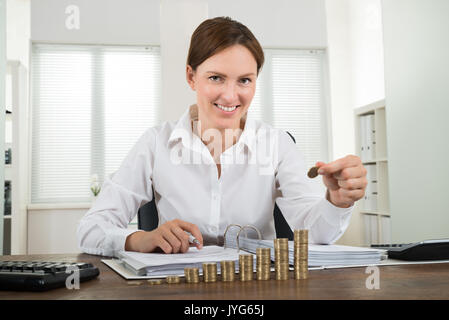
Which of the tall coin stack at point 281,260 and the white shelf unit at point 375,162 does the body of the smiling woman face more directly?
the tall coin stack

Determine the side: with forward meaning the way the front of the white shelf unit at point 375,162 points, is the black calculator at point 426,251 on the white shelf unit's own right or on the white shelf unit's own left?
on the white shelf unit's own left

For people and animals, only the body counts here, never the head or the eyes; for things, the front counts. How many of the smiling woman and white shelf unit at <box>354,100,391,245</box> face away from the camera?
0

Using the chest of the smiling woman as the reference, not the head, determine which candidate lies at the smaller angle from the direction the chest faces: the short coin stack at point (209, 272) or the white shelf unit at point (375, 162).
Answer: the short coin stack

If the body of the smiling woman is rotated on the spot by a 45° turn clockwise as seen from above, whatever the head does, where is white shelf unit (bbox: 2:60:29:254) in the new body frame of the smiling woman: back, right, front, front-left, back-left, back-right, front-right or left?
right

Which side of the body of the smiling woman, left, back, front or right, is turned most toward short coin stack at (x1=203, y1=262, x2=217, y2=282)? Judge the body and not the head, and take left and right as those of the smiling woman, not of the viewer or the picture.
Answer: front

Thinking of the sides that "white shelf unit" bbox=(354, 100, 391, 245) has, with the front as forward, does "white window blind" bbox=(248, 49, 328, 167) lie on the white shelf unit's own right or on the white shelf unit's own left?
on the white shelf unit's own right

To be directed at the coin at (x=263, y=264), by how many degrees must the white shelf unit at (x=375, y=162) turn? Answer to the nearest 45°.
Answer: approximately 45° to its left

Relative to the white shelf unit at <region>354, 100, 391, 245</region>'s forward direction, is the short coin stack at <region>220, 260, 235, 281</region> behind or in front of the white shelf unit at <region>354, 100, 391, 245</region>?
in front

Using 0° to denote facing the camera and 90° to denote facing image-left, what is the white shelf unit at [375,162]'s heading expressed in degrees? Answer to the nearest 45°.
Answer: approximately 45°

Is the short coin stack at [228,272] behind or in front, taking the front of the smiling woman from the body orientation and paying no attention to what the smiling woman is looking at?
in front

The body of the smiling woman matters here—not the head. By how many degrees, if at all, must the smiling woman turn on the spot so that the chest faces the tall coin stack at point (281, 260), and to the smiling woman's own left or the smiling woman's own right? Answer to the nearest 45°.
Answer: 0° — they already face it

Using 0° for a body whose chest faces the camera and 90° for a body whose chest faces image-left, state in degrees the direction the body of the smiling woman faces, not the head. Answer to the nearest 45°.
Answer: approximately 0°
